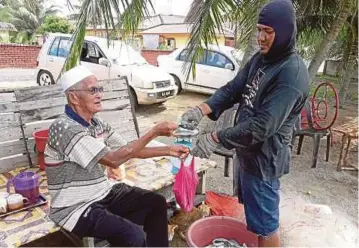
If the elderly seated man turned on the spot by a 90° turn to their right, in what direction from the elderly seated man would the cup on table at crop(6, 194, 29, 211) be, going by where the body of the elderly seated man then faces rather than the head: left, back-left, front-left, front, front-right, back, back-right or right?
back-right

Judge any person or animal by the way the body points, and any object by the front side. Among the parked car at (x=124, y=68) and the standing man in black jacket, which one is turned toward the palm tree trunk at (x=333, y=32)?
the parked car

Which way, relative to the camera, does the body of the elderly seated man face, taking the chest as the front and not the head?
to the viewer's right

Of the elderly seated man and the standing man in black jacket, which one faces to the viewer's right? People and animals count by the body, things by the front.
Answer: the elderly seated man

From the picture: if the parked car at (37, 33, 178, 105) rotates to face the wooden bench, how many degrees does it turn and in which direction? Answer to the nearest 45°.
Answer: approximately 45° to its right

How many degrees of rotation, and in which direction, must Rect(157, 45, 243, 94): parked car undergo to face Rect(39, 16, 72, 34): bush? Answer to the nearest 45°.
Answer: approximately 180°

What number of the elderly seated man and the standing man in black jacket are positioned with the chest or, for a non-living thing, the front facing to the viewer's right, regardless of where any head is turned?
1

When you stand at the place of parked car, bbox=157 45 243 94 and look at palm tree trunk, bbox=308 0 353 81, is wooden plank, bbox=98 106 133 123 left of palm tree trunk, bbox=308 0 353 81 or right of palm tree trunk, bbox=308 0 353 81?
right

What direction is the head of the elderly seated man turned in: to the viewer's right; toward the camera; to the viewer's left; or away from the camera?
to the viewer's right

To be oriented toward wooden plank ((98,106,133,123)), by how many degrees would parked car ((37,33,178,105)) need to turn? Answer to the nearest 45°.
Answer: approximately 45° to its right

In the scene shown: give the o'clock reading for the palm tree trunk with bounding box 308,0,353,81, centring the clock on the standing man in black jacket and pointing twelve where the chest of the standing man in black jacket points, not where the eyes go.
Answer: The palm tree trunk is roughly at 5 o'clock from the standing man in black jacket.
